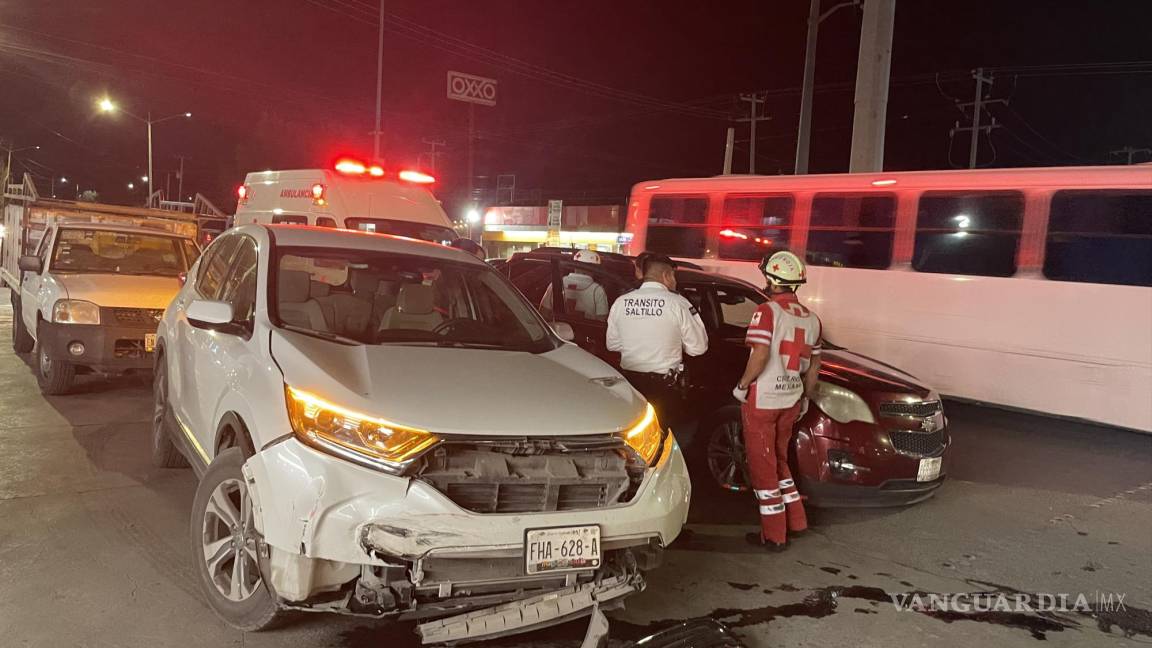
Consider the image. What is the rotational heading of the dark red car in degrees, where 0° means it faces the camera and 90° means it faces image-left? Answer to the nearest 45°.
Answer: approximately 315°

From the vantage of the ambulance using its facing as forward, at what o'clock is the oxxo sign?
The oxxo sign is roughly at 8 o'clock from the ambulance.

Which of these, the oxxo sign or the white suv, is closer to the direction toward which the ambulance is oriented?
the white suv
